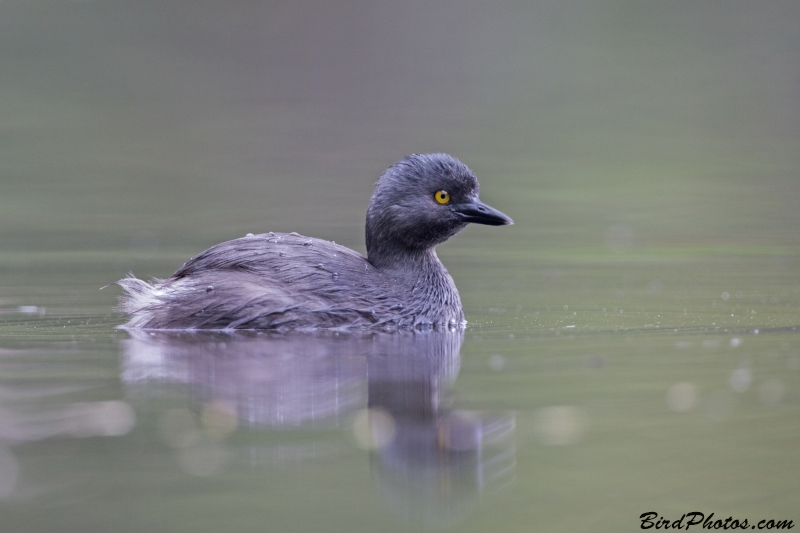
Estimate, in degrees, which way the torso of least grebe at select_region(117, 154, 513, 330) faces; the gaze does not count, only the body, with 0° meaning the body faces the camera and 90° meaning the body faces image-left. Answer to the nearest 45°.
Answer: approximately 270°
